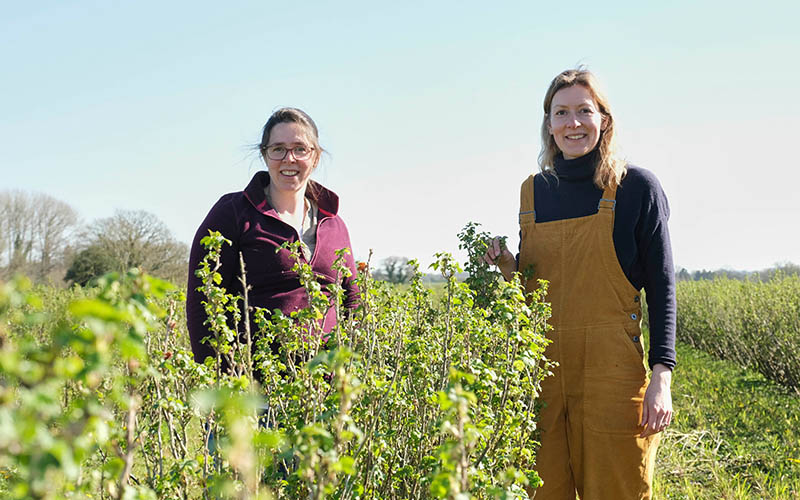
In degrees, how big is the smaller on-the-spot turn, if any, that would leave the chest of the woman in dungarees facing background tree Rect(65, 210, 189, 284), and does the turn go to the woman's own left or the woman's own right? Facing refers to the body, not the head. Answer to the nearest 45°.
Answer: approximately 90° to the woman's own right

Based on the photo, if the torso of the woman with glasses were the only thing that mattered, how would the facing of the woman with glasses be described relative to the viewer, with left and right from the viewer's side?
facing the viewer and to the right of the viewer

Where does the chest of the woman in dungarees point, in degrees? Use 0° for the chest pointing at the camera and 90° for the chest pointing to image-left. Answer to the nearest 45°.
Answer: approximately 45°

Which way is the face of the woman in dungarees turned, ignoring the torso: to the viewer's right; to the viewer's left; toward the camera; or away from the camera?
toward the camera

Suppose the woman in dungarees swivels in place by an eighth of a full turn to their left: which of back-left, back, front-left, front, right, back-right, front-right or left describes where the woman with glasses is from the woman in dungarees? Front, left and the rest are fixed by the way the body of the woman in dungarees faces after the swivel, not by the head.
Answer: right

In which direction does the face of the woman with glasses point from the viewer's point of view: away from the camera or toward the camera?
toward the camera
